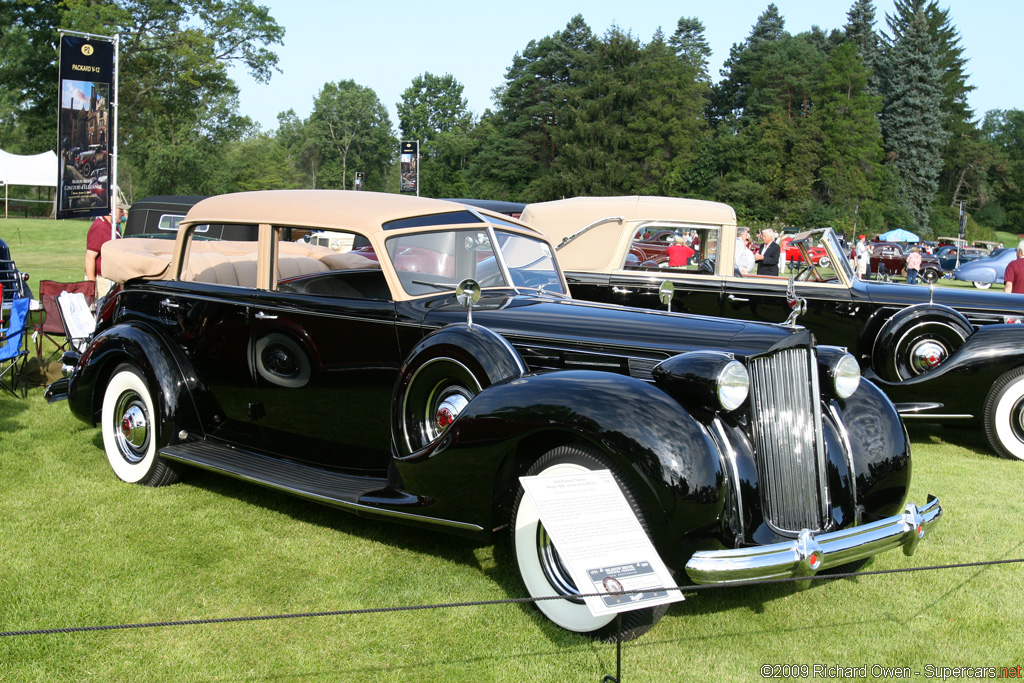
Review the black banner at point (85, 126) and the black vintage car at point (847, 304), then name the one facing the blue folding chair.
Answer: the black banner

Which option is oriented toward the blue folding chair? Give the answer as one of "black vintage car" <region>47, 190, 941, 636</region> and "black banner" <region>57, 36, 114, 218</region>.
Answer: the black banner

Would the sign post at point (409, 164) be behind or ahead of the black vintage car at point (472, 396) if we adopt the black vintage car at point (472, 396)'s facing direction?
behind

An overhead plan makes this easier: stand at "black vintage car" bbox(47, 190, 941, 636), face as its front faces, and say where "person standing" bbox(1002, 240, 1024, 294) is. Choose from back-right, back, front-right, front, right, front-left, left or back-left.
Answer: left

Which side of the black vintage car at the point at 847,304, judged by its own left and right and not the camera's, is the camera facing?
right

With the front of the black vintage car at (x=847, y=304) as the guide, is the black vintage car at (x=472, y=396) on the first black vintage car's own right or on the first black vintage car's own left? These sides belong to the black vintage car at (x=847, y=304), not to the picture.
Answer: on the first black vintage car's own right

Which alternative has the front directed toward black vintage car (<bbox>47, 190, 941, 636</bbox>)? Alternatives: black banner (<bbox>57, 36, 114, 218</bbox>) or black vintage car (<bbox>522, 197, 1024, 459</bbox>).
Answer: the black banner

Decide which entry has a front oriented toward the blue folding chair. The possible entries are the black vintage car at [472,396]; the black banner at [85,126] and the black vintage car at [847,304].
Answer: the black banner

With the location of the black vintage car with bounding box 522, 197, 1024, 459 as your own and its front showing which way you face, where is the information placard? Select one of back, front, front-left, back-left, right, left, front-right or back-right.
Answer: right

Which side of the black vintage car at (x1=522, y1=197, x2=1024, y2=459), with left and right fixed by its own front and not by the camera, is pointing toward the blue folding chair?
back

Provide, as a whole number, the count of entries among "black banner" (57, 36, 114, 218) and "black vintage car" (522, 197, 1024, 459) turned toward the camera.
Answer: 1

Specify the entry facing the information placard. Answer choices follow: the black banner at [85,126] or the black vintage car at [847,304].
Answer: the black banner

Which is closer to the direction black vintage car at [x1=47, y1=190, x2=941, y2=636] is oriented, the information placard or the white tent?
the information placard
